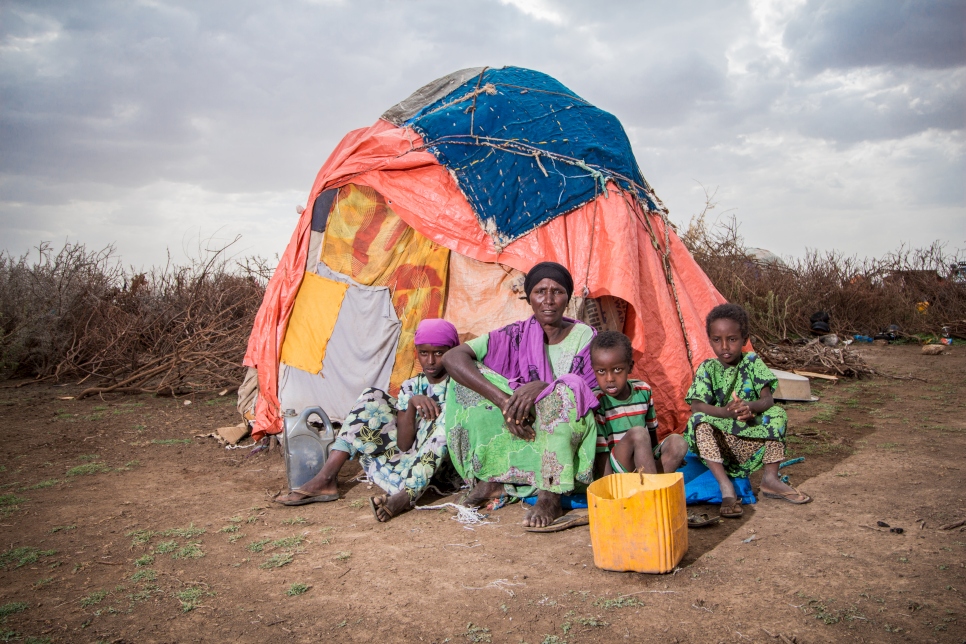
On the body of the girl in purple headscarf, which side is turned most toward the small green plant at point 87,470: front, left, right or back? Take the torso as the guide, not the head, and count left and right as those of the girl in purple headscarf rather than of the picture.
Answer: right

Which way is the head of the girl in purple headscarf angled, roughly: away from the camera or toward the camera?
toward the camera

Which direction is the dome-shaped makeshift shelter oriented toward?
toward the camera

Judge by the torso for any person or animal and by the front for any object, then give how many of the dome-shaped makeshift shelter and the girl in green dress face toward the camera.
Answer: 2

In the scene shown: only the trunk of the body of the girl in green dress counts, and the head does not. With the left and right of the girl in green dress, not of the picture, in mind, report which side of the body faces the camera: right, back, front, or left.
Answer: front

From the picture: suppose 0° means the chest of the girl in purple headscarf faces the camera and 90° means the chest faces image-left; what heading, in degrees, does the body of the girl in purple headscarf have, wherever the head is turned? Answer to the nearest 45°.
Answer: approximately 45°

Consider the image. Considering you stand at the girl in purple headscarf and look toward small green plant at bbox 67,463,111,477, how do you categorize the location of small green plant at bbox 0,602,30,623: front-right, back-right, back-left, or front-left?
front-left

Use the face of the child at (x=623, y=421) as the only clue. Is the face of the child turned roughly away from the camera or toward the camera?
toward the camera

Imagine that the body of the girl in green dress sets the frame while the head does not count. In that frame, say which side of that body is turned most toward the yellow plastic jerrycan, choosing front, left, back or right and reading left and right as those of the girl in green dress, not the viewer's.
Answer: front

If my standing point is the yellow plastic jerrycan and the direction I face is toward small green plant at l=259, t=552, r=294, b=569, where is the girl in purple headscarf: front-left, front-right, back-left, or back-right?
front-right

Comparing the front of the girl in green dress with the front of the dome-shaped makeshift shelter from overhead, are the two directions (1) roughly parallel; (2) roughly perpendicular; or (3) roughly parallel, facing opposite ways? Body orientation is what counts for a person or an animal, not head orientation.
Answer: roughly parallel

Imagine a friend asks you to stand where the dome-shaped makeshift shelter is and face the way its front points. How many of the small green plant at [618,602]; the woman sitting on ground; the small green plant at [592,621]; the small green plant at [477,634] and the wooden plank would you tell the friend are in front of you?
4

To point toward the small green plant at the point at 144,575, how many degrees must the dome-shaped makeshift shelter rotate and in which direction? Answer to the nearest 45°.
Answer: approximately 45° to its right

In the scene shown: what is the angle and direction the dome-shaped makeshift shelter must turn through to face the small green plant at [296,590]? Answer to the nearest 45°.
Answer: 0° — it already faces it

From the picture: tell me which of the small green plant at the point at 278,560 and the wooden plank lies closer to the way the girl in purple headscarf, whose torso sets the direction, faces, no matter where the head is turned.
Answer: the small green plant
